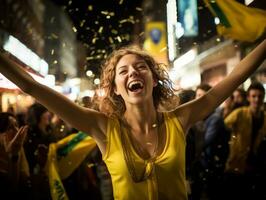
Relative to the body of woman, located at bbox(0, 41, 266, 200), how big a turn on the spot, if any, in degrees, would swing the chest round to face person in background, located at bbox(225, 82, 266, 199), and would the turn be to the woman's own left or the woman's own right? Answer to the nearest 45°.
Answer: approximately 135° to the woman's own left
